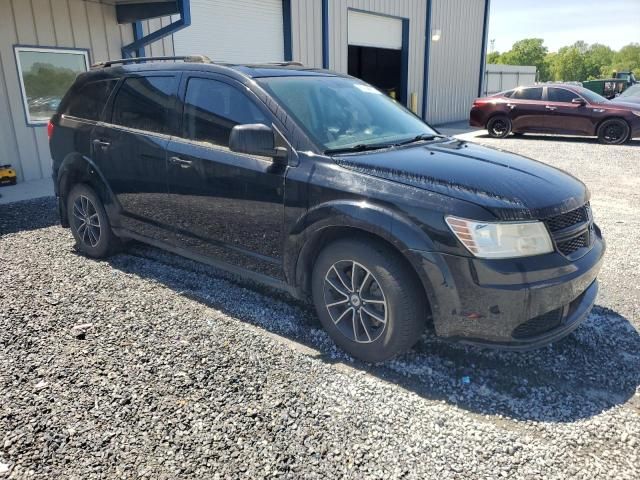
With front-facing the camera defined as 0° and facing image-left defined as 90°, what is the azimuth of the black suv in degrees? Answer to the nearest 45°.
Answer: approximately 315°

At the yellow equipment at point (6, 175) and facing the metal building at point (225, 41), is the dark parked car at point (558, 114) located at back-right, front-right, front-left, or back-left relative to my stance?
front-right

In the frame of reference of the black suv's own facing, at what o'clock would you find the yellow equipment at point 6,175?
The yellow equipment is roughly at 6 o'clock from the black suv.

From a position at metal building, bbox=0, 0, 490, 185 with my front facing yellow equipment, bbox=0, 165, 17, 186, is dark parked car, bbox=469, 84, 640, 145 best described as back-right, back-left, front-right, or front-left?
back-left

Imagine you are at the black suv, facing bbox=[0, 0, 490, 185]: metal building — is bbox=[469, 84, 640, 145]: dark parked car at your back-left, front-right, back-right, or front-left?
front-right

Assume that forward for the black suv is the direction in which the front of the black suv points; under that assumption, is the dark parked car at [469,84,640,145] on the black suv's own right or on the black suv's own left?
on the black suv's own left

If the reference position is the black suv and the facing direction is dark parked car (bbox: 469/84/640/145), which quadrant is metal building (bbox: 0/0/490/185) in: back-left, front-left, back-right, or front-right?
front-left

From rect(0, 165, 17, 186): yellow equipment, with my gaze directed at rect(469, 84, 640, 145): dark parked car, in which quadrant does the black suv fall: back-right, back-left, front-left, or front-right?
front-right

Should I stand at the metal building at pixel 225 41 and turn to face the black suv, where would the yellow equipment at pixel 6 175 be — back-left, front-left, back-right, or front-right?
front-right

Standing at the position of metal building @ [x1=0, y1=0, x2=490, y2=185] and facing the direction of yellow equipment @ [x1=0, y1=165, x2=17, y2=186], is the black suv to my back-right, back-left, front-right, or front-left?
front-left

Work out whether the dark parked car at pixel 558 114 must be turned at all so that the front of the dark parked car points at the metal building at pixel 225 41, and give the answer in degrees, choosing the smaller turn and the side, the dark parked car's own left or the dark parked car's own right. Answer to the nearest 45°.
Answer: approximately 135° to the dark parked car's own right

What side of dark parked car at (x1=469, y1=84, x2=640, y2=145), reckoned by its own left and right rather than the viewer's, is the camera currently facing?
right

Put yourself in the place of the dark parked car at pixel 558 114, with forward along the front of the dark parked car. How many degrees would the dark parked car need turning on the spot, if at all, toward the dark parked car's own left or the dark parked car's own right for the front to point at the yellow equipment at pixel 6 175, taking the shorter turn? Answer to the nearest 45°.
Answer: approximately 135° to the dark parked car's own right

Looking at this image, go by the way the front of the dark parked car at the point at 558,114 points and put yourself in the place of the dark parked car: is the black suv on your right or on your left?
on your right

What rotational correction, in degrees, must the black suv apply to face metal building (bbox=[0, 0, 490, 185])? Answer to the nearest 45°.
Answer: approximately 135° to its left

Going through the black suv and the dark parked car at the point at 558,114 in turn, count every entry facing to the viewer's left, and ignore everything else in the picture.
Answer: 0

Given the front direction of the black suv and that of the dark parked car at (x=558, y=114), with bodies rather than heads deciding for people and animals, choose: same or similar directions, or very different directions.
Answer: same or similar directions
